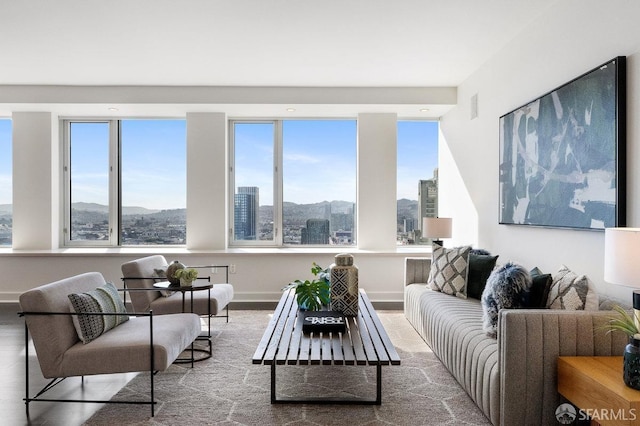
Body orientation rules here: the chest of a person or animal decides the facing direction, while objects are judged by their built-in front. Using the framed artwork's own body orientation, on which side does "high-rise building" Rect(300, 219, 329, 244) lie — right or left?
on its right

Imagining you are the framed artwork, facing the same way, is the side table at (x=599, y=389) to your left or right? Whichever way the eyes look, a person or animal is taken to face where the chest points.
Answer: on your left

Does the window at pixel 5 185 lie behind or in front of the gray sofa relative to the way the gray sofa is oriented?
in front

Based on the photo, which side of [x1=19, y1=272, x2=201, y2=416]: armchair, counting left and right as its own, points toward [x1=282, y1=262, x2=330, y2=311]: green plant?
front

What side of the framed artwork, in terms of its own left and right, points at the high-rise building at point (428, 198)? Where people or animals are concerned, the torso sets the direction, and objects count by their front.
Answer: right

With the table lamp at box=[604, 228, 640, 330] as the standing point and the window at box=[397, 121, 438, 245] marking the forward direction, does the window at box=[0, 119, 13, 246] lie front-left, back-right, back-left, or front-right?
front-left

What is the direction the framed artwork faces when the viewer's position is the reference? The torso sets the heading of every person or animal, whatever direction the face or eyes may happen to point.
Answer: facing the viewer and to the left of the viewer

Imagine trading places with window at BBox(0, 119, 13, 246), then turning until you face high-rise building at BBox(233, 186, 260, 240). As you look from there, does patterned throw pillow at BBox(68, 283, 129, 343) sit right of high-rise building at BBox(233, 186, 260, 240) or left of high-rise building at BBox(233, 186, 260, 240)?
right

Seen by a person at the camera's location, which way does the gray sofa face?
facing to the left of the viewer
